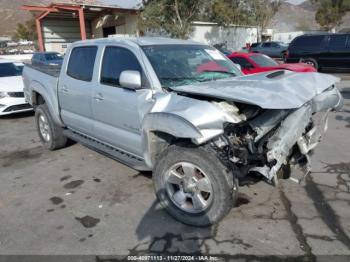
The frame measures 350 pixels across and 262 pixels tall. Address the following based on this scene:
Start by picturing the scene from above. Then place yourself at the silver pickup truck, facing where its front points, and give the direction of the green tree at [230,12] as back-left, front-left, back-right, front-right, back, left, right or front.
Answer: back-left

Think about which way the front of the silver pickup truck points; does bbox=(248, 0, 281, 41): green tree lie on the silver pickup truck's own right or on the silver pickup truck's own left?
on the silver pickup truck's own left

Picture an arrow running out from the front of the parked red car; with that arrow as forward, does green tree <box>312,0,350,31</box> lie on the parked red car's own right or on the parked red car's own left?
on the parked red car's own left

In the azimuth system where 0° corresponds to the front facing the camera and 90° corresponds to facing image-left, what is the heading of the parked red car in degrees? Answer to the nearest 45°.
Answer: approximately 315°

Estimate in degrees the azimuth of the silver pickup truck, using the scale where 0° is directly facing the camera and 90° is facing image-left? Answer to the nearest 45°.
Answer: approximately 315°

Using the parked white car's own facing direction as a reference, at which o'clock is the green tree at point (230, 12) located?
The green tree is roughly at 9 o'clock from the parked white car.

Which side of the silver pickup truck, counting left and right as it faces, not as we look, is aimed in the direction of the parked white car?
back

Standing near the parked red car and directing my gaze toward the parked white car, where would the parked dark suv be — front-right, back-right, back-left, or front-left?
back-right
